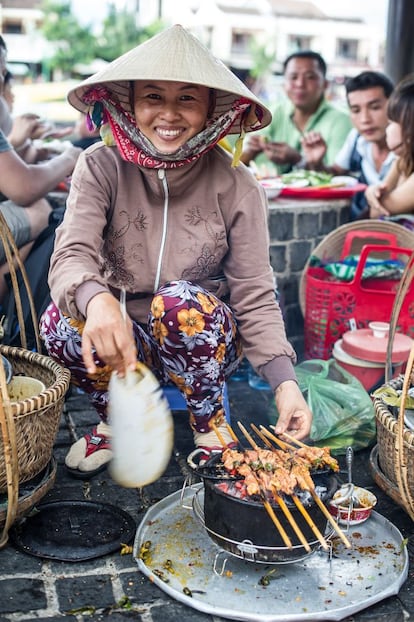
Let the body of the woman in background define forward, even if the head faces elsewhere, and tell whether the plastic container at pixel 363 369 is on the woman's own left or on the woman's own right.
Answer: on the woman's own left

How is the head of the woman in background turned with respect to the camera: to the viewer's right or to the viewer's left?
to the viewer's left

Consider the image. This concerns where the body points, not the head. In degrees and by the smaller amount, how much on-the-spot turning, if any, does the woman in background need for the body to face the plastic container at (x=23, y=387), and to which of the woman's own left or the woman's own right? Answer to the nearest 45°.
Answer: approximately 45° to the woman's own left

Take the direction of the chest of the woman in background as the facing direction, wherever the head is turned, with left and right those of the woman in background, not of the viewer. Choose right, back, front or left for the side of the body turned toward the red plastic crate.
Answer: left

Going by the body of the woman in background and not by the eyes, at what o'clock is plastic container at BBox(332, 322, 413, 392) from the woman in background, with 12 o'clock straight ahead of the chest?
The plastic container is roughly at 9 o'clock from the woman in background.

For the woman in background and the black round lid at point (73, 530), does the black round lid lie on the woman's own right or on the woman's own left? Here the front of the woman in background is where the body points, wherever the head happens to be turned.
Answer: on the woman's own left

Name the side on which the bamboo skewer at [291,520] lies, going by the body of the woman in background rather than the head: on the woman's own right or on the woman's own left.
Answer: on the woman's own left

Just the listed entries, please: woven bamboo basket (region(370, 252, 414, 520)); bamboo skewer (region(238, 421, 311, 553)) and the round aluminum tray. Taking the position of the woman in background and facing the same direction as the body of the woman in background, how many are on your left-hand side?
3

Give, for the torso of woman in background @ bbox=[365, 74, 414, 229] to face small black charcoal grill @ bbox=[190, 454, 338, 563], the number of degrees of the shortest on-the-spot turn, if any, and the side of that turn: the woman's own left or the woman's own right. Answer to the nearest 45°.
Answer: approximately 90° to the woman's own left

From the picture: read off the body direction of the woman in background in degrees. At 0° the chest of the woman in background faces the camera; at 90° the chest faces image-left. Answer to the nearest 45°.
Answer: approximately 90°
